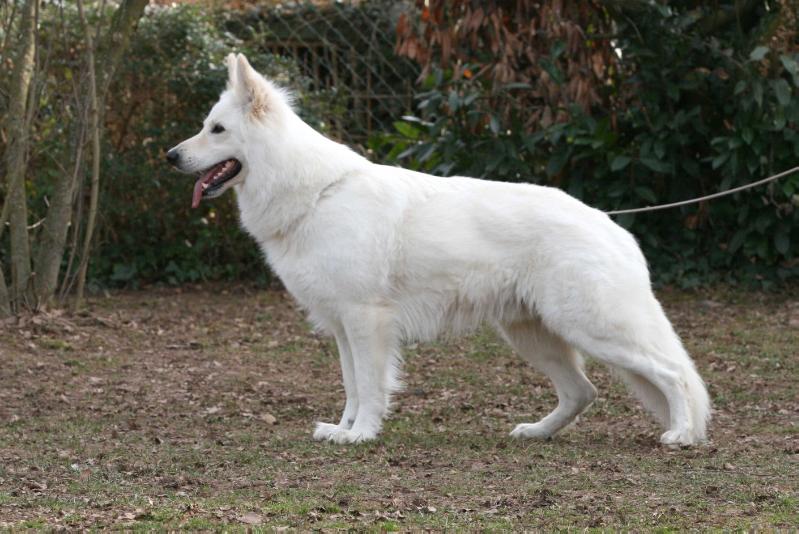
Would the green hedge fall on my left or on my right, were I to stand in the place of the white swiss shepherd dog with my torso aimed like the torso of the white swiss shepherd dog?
on my right

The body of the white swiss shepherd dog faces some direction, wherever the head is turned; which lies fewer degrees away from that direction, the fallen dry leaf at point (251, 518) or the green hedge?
the fallen dry leaf

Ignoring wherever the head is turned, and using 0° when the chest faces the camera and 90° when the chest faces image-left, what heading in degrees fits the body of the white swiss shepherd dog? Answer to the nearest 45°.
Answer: approximately 90°

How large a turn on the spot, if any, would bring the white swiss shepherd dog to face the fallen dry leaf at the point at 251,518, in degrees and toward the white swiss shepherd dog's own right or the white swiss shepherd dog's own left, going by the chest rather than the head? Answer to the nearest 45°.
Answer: approximately 90° to the white swiss shepherd dog's own left

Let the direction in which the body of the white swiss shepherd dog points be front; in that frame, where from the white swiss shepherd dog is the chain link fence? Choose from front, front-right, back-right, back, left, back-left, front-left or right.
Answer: right
